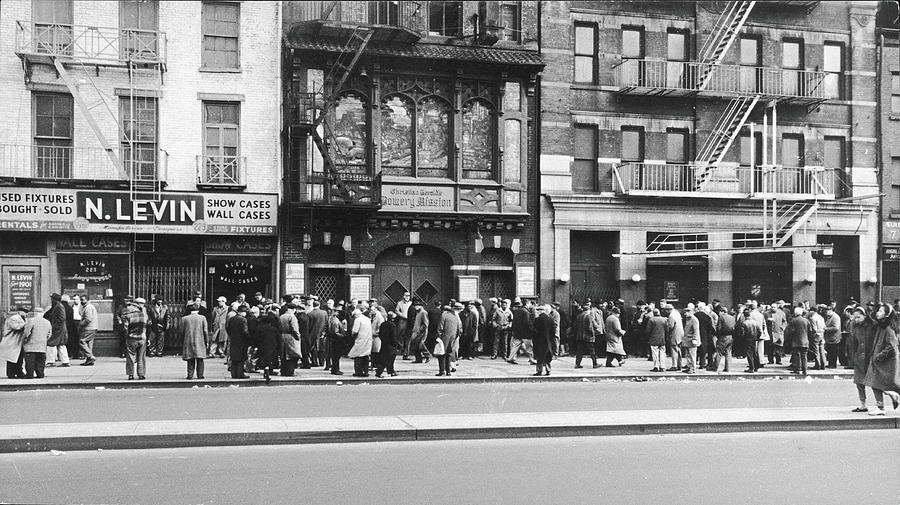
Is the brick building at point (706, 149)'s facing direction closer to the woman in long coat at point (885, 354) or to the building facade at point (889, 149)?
the woman in long coat

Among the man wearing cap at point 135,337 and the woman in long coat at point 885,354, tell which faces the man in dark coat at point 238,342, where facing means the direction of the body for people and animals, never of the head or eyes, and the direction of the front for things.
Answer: the woman in long coat

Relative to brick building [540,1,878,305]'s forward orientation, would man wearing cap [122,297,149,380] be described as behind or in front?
in front

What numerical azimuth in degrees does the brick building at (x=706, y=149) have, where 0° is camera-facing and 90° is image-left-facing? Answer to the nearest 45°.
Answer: approximately 0°

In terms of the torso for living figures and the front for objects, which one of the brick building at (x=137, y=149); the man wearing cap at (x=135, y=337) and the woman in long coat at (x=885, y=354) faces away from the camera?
the man wearing cap

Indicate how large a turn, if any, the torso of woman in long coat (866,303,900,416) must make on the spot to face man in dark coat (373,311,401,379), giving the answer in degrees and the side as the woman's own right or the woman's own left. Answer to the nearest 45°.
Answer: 0° — they already face them

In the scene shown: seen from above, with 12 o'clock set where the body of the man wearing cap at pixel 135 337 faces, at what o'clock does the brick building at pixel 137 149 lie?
The brick building is roughly at 12 o'clock from the man wearing cap.

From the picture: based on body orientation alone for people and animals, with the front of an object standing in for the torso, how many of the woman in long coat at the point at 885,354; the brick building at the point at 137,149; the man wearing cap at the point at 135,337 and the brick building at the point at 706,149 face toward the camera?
2

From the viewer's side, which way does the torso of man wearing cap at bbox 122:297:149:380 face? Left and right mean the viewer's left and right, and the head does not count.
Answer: facing away from the viewer

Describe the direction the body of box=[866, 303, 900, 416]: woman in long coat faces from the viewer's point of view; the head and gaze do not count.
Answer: to the viewer's left

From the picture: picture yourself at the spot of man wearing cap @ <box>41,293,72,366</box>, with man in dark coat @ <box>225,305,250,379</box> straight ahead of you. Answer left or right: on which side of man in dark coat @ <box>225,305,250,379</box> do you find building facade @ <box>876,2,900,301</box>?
left
